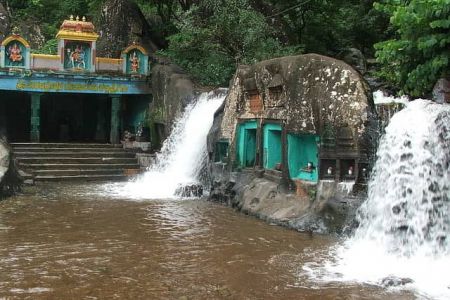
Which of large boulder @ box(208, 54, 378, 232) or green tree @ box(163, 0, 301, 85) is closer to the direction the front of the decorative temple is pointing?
the large boulder

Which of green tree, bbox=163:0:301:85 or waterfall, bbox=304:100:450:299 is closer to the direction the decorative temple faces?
the waterfall

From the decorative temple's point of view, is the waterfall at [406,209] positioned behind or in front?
in front

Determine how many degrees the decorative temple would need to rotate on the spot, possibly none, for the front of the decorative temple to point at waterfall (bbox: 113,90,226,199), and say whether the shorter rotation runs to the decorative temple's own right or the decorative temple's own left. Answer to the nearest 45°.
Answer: approximately 45° to the decorative temple's own left

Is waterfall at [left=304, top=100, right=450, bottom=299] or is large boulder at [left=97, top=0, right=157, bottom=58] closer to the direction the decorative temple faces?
the waterfall

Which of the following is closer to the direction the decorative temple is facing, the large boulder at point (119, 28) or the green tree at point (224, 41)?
the green tree

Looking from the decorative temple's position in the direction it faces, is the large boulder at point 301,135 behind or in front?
in front

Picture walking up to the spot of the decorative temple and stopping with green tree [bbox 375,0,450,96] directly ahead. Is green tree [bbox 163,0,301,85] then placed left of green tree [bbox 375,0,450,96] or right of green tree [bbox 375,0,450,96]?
left

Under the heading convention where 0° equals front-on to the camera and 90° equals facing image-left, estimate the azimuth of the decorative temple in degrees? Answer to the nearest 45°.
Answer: approximately 0°

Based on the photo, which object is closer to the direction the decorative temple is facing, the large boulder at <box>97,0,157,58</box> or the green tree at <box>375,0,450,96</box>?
the green tree
